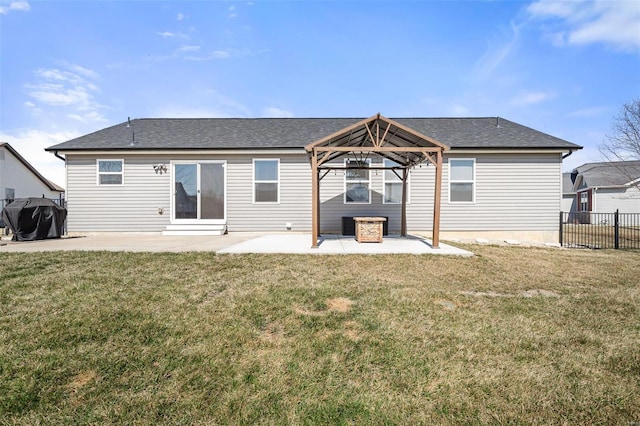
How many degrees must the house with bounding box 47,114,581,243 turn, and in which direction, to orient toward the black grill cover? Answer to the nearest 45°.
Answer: approximately 90° to its left

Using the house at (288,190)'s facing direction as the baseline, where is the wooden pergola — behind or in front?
behind

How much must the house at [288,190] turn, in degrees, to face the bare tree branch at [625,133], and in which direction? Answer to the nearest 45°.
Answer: approximately 90° to its right

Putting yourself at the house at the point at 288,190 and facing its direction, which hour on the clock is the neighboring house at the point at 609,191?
The neighboring house is roughly at 2 o'clock from the house.

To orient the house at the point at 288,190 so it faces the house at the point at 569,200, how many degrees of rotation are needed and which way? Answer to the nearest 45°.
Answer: approximately 45° to its right

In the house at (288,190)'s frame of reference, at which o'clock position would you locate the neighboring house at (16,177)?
The neighboring house is roughly at 10 o'clock from the house.

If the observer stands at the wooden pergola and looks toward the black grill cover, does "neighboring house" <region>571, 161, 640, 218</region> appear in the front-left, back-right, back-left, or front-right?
back-right

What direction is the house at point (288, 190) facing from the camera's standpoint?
away from the camera
